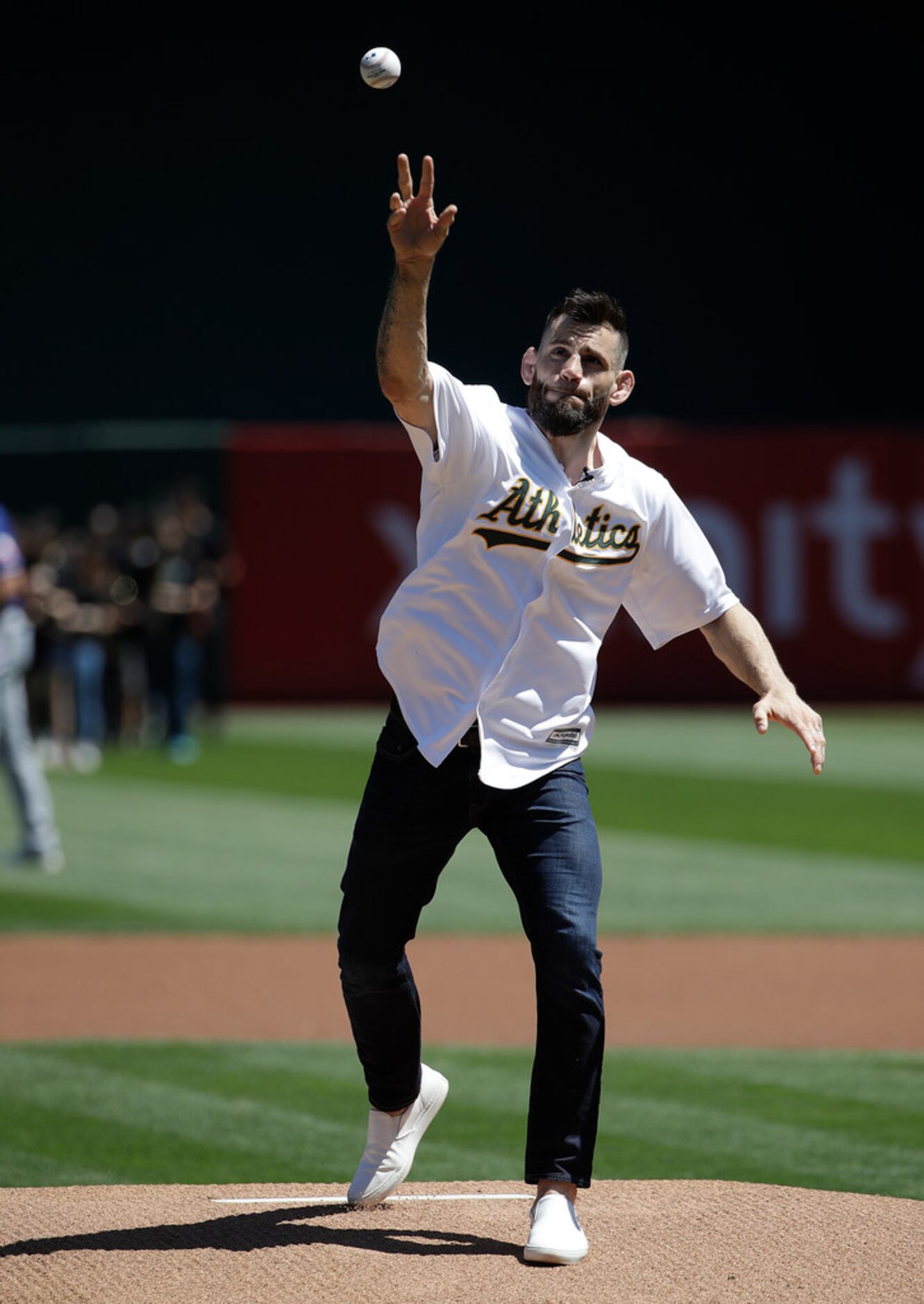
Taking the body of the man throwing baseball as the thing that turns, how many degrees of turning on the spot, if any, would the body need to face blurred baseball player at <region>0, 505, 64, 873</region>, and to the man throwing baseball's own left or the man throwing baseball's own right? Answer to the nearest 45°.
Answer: approximately 135° to the man throwing baseball's own right

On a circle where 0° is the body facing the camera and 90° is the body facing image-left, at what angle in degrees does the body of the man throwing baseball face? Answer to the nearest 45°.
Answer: approximately 0°
